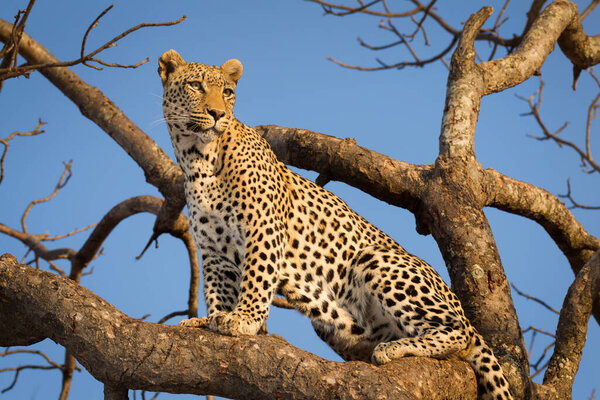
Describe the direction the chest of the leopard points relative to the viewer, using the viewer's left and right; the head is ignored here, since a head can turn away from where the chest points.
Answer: facing the viewer and to the left of the viewer
